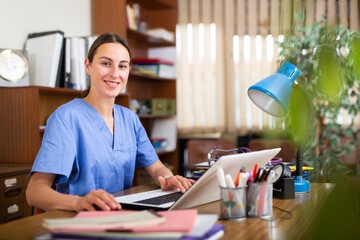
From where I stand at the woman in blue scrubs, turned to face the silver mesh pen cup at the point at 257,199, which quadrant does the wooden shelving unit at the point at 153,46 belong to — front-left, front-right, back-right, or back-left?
back-left

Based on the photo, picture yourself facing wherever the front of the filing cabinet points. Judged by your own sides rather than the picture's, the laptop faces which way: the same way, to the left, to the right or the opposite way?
the opposite way

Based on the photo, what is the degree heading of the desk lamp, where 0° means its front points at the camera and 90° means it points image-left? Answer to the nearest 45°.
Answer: approximately 45°

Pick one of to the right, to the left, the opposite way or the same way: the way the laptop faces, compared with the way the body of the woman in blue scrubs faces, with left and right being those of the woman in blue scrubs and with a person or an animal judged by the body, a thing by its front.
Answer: the opposite way

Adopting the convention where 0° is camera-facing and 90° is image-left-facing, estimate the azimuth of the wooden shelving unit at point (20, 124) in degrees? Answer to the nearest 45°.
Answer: approximately 315°

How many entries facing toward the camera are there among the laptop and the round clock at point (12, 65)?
1
